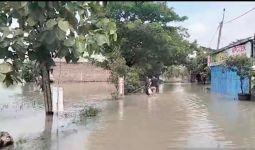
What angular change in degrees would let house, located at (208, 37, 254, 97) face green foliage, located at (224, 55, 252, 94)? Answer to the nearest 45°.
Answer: approximately 45° to its left

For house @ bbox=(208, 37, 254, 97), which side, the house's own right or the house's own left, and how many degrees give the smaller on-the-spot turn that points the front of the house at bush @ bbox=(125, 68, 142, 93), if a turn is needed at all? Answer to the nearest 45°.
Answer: approximately 45° to the house's own right

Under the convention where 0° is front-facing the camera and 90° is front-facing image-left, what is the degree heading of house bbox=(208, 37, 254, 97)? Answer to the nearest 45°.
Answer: approximately 45°
